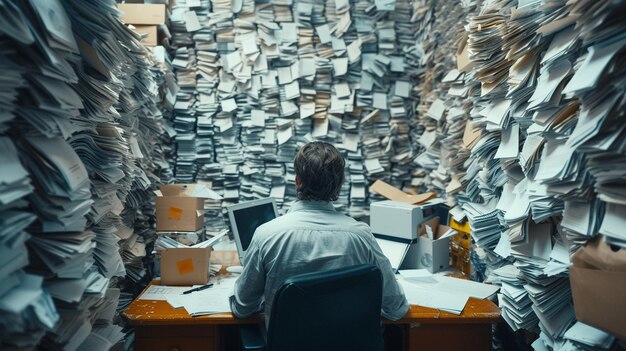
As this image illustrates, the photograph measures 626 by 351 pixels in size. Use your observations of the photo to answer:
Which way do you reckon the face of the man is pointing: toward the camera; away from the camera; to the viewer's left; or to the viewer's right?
away from the camera

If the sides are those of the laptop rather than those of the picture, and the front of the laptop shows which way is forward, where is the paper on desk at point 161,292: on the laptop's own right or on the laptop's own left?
on the laptop's own right

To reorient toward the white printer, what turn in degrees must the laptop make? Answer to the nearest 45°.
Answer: approximately 45° to its left

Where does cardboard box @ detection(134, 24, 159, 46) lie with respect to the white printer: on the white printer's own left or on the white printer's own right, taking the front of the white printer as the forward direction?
on the white printer's own right

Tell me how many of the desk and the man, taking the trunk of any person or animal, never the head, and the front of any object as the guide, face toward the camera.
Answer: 1

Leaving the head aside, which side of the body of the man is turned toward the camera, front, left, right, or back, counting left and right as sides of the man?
back
